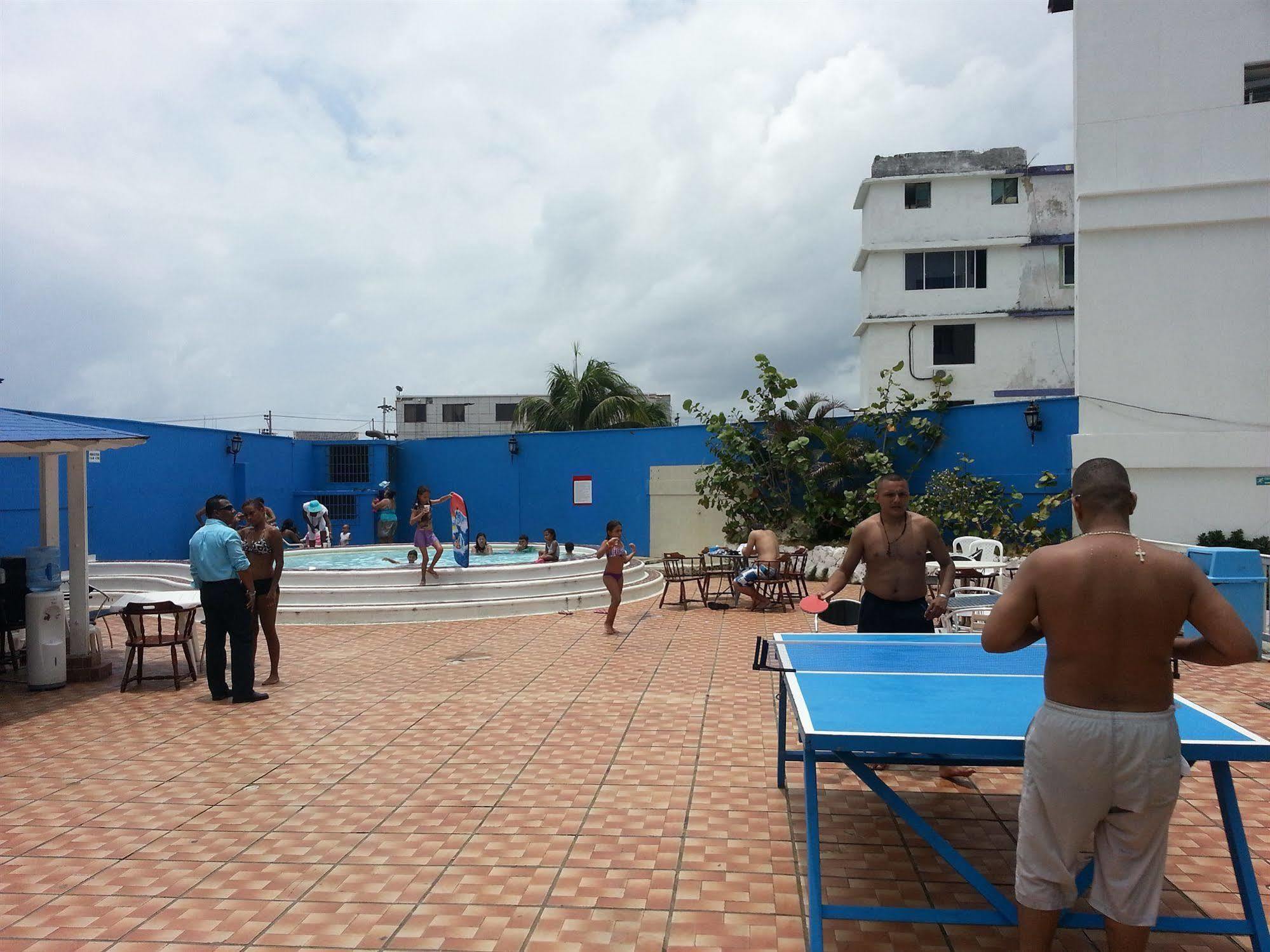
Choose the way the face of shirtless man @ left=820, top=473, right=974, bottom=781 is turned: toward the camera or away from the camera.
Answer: toward the camera

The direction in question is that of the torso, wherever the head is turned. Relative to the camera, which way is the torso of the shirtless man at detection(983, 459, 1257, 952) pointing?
away from the camera

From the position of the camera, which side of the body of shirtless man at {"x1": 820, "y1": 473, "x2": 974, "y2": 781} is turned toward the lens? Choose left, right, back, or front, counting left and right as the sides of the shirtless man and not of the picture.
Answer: front

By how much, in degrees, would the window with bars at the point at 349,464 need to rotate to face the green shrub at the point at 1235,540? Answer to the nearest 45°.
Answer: approximately 45° to its left

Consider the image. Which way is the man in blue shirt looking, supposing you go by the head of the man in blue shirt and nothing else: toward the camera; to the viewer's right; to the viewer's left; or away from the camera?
to the viewer's right

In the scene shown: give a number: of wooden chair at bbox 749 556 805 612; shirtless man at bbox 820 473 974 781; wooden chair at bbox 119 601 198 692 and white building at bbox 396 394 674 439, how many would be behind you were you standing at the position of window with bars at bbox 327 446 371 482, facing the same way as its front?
1

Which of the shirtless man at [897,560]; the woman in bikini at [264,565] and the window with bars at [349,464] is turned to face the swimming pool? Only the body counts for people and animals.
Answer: the window with bars

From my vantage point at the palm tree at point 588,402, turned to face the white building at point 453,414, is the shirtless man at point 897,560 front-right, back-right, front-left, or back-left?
back-left

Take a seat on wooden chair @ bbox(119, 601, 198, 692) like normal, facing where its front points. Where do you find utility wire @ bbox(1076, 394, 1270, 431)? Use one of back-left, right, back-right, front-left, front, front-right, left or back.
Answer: right

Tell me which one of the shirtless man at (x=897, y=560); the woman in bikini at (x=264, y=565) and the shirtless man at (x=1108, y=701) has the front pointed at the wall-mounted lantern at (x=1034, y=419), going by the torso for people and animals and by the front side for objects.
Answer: the shirtless man at (x=1108, y=701)

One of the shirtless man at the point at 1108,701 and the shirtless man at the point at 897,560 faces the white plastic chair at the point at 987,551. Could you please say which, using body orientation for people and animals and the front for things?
the shirtless man at the point at 1108,701

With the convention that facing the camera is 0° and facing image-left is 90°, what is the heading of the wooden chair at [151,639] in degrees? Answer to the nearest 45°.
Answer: approximately 180°

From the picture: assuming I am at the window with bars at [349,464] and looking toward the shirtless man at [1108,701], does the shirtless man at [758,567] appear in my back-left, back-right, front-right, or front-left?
front-left

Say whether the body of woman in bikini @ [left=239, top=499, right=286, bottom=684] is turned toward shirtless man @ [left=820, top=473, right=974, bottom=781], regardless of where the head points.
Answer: no

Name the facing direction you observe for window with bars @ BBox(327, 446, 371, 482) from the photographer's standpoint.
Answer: facing the viewer

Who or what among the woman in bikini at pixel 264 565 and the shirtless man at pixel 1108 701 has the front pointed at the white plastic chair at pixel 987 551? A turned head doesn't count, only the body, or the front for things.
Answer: the shirtless man

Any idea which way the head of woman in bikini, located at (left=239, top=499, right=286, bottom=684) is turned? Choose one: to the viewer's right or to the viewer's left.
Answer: to the viewer's left

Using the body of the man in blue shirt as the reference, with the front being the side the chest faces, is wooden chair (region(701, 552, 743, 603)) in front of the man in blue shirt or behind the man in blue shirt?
in front
